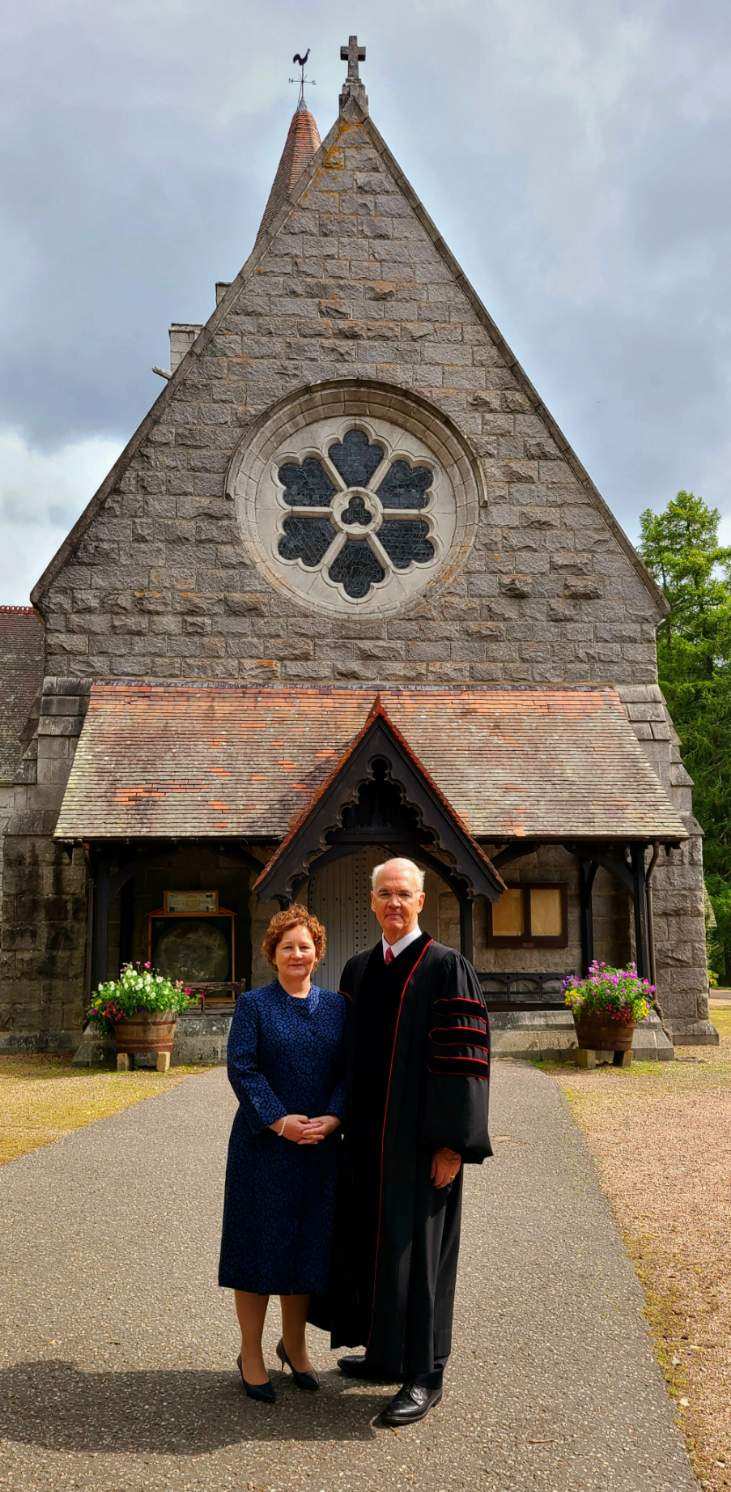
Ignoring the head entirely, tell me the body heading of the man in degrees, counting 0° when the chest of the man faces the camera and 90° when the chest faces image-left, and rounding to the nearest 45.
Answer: approximately 45°

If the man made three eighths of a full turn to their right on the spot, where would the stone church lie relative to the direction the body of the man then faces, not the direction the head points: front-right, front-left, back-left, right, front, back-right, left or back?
front

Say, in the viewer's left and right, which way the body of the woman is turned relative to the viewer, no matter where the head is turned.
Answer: facing the viewer and to the right of the viewer

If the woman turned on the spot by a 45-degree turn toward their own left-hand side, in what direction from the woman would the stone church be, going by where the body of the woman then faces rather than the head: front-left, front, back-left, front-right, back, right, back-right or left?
left

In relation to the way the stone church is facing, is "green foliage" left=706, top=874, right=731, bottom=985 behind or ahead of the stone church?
behind

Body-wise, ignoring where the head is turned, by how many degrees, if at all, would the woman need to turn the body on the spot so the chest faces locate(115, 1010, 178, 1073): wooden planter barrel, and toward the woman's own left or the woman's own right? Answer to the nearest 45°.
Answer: approximately 135° to the woman's own left

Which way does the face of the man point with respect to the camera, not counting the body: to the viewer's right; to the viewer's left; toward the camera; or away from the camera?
toward the camera

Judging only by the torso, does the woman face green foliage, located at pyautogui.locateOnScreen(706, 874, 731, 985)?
no

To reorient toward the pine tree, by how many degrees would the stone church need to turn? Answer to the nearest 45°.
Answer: approximately 135° to its left

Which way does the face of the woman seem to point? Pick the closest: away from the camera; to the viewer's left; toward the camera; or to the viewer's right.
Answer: toward the camera

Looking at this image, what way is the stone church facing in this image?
toward the camera

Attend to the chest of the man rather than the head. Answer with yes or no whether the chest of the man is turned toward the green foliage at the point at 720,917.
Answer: no

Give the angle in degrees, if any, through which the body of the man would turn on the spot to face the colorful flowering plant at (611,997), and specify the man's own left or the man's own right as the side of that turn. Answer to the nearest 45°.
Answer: approximately 135° to the man's own right
